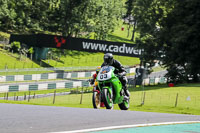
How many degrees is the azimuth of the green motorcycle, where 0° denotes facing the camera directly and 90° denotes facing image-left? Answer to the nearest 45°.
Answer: approximately 45°

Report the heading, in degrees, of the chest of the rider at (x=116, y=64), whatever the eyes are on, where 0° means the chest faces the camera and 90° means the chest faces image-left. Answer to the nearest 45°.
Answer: approximately 45°
